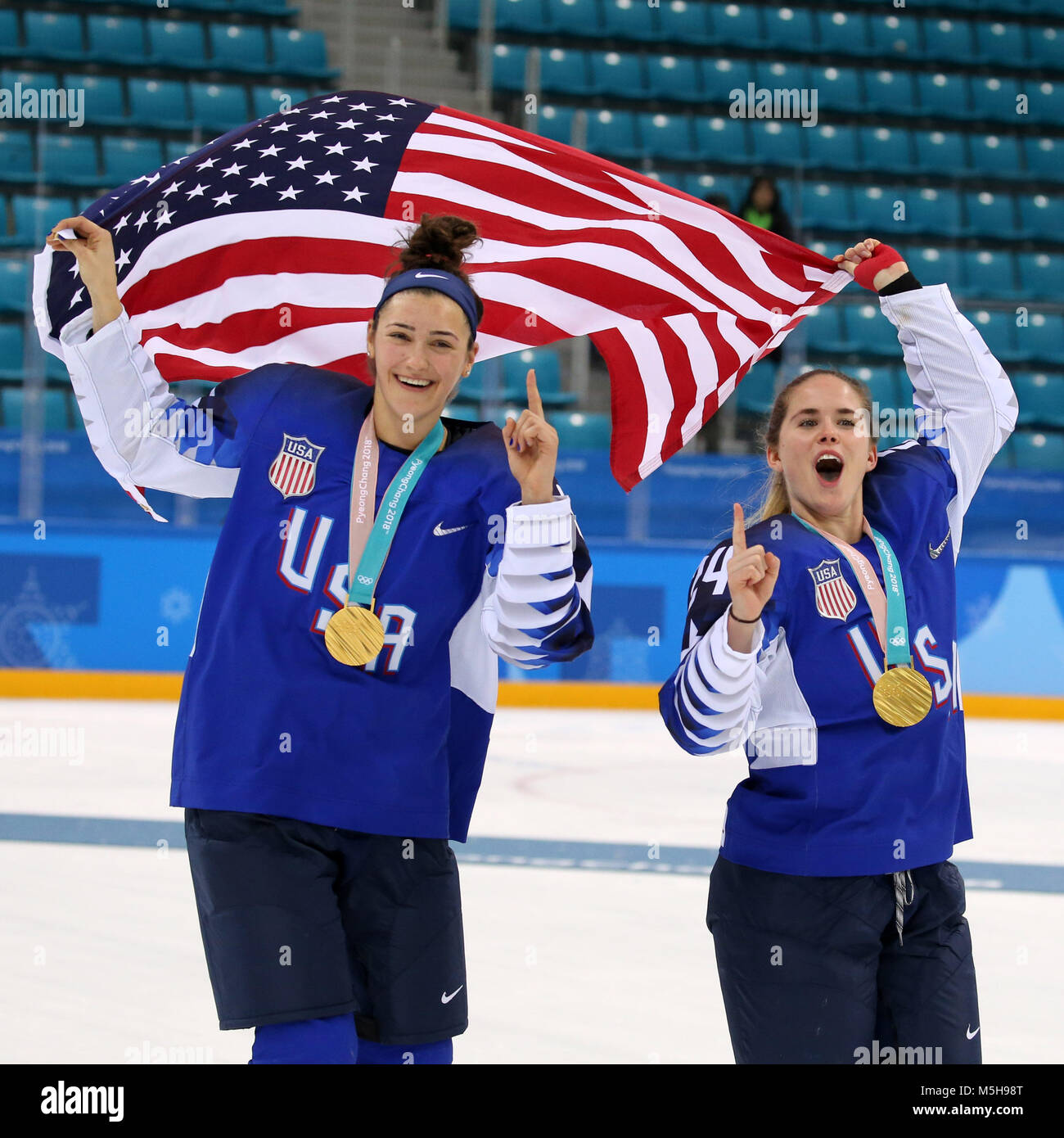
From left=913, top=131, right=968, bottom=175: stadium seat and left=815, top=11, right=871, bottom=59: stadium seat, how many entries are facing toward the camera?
2

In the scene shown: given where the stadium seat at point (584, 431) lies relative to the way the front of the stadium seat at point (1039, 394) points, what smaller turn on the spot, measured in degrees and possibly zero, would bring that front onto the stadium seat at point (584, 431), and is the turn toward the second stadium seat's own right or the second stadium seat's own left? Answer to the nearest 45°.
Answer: approximately 45° to the second stadium seat's own right

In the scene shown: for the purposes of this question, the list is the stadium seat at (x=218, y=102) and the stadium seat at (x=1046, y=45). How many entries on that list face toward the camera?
2

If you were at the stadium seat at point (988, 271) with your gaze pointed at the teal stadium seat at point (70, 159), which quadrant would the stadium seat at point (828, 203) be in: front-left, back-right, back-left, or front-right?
front-right

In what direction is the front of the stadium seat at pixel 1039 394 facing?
toward the camera

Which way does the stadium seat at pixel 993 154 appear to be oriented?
toward the camera

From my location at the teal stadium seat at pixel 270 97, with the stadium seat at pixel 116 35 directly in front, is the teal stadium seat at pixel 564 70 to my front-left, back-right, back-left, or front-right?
back-right

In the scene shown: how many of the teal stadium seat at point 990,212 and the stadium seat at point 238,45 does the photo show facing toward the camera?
2

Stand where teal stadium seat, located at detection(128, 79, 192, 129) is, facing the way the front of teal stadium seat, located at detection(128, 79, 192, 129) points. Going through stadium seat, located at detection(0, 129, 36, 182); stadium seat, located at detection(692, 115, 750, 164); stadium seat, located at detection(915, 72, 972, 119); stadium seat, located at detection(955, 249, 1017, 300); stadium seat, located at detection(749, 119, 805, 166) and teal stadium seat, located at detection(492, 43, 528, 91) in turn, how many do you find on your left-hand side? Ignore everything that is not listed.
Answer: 5

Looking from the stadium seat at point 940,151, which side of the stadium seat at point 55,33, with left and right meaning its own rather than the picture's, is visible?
left

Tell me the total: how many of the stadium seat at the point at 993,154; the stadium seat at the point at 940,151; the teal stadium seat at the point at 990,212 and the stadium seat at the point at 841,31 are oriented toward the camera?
4

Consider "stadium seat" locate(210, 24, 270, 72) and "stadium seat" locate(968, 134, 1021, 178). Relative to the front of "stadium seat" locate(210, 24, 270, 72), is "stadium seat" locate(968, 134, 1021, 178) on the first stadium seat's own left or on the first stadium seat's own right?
on the first stadium seat's own left

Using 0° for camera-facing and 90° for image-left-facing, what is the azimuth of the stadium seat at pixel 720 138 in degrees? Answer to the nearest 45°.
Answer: approximately 0°

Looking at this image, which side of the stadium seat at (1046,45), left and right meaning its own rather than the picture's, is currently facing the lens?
front

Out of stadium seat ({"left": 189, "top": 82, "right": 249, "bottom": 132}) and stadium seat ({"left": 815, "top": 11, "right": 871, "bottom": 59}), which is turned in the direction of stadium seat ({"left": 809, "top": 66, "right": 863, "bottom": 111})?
stadium seat ({"left": 815, "top": 11, "right": 871, "bottom": 59})
